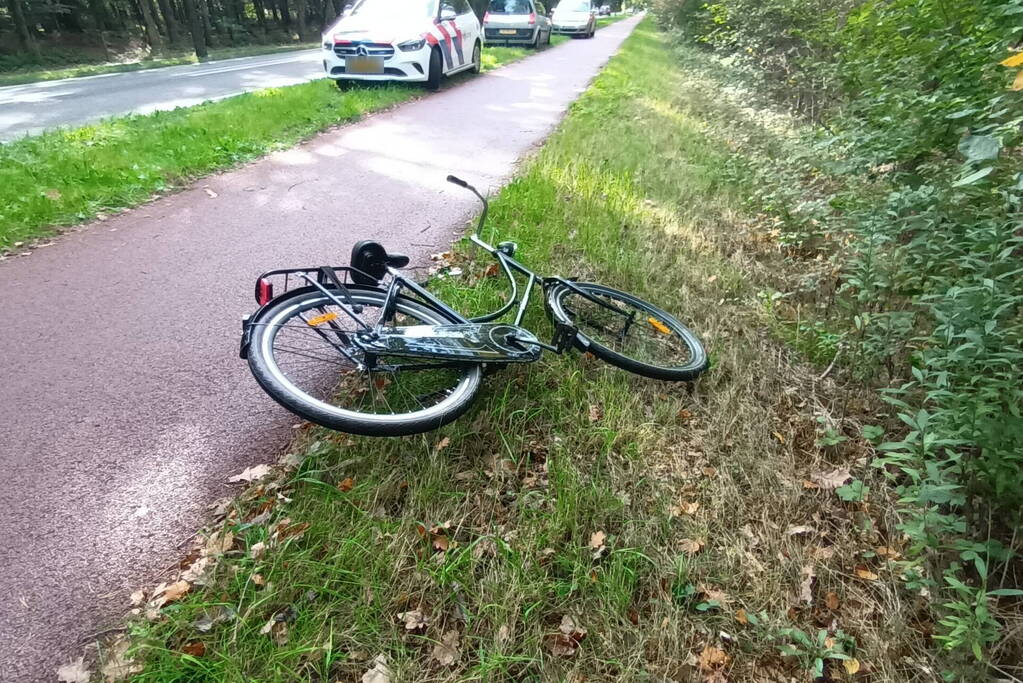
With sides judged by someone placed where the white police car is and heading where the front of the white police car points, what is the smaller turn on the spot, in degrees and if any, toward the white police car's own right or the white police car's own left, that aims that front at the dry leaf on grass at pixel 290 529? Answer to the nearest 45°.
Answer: approximately 45° to the white police car's own left

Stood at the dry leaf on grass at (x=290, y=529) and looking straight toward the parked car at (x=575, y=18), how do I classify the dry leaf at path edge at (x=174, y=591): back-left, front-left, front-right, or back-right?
back-left

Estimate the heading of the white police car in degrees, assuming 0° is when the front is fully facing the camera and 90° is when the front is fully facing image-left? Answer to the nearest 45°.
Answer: approximately 45°

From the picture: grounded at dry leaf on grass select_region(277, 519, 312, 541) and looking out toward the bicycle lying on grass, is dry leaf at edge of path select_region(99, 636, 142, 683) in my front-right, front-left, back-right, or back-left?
back-left

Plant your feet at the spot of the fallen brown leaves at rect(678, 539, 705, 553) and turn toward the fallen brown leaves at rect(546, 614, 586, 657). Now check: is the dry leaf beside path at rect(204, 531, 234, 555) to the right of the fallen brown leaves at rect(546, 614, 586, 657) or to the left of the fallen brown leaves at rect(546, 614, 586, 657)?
right

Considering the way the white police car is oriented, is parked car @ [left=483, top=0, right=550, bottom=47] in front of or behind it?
behind

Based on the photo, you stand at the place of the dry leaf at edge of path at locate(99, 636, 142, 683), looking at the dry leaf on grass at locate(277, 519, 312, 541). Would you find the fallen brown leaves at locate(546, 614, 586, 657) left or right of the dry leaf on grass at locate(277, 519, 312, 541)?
right

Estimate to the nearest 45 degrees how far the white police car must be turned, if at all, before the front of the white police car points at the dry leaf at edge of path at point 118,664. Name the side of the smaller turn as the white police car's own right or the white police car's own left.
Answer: approximately 45° to the white police car's own left

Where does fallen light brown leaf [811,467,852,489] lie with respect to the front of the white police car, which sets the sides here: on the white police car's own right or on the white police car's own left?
on the white police car's own left
